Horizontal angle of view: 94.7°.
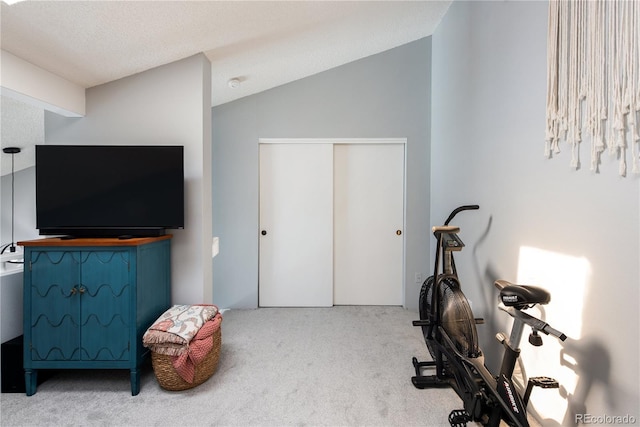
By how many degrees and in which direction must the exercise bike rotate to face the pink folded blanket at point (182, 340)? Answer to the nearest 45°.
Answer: approximately 45° to its left

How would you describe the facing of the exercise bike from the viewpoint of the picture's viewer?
facing away from the viewer and to the left of the viewer

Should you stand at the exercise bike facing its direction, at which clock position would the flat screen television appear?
The flat screen television is roughly at 10 o'clock from the exercise bike.

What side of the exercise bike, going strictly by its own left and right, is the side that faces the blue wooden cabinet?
left
